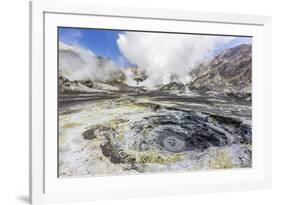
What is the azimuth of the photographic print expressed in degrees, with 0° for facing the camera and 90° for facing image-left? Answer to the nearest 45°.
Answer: approximately 315°

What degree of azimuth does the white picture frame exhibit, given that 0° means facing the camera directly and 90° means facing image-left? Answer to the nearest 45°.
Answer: approximately 315°
